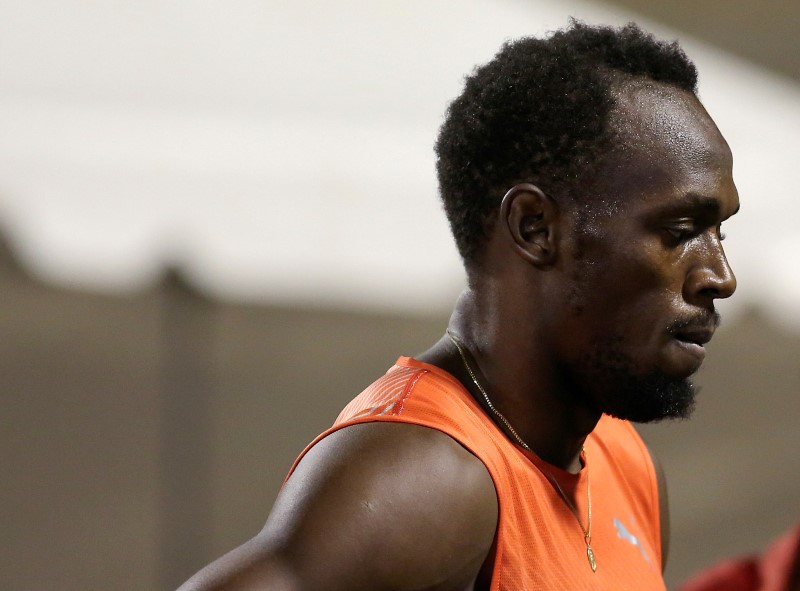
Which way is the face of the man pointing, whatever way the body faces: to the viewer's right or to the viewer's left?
to the viewer's right

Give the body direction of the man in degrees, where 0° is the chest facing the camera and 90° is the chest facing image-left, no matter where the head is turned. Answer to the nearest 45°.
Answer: approximately 315°
